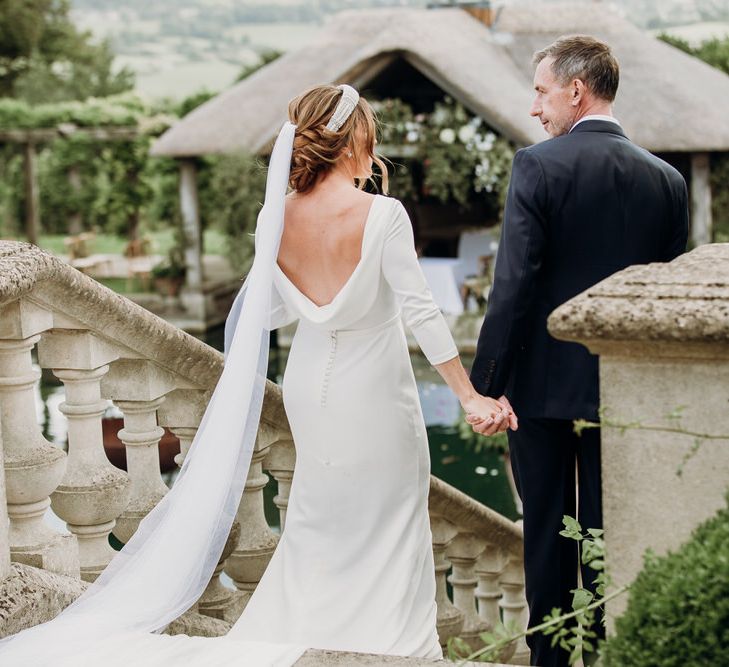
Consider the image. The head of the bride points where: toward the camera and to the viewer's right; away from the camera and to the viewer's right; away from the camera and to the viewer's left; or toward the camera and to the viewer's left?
away from the camera and to the viewer's right

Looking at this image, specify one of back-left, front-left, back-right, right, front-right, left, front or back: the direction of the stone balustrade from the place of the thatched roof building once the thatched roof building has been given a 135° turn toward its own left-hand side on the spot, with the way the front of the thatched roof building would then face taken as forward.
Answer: back-right

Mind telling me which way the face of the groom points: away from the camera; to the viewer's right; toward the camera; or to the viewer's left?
to the viewer's left

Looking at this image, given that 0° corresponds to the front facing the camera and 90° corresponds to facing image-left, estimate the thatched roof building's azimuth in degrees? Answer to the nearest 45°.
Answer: approximately 0°

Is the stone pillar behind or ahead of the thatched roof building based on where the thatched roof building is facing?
ahead

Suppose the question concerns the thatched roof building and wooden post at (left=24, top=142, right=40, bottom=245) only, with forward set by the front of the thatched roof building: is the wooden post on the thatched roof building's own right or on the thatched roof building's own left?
on the thatched roof building's own right

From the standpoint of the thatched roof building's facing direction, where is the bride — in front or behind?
in front

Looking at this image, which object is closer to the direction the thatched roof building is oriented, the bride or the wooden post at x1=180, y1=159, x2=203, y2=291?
the bride

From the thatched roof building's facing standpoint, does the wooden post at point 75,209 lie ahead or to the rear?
to the rear

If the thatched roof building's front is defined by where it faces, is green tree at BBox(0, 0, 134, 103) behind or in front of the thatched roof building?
behind

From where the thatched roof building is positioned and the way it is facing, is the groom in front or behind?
in front

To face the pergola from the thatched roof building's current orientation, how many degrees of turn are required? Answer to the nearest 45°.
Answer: approximately 135° to its right
